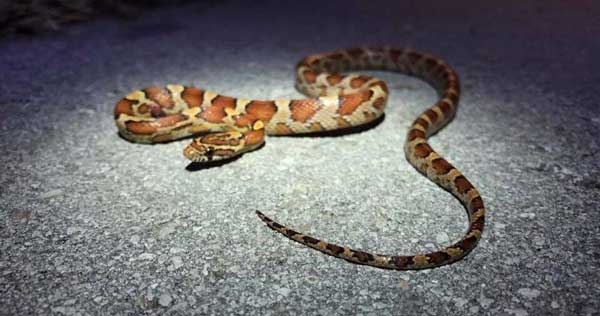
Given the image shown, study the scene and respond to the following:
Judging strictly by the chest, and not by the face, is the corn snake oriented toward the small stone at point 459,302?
no

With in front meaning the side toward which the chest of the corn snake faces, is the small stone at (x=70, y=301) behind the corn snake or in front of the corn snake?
in front

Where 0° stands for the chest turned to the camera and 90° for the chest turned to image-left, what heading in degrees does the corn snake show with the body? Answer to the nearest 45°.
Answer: approximately 45°

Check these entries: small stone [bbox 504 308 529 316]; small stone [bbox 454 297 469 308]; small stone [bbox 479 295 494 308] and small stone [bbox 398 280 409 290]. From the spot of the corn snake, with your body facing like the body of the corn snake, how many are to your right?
0

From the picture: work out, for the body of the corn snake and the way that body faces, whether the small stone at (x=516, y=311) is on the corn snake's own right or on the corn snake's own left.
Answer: on the corn snake's own left

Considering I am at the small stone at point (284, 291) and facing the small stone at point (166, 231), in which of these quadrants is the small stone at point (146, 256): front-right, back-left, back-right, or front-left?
front-left

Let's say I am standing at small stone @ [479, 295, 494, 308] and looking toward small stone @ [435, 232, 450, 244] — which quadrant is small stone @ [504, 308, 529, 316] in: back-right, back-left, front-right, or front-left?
back-right

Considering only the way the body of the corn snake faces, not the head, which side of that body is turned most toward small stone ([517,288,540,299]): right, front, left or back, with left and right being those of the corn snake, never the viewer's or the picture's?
left

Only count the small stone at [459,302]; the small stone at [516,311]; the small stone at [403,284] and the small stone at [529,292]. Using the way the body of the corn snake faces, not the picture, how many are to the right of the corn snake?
0

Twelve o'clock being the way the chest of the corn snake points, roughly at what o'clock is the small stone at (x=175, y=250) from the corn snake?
The small stone is roughly at 11 o'clock from the corn snake.

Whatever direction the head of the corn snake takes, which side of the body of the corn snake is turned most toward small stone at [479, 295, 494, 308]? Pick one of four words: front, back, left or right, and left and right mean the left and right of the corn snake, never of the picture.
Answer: left

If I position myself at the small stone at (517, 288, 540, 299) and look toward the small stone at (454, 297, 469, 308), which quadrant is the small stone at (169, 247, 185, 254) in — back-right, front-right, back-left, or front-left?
front-right
